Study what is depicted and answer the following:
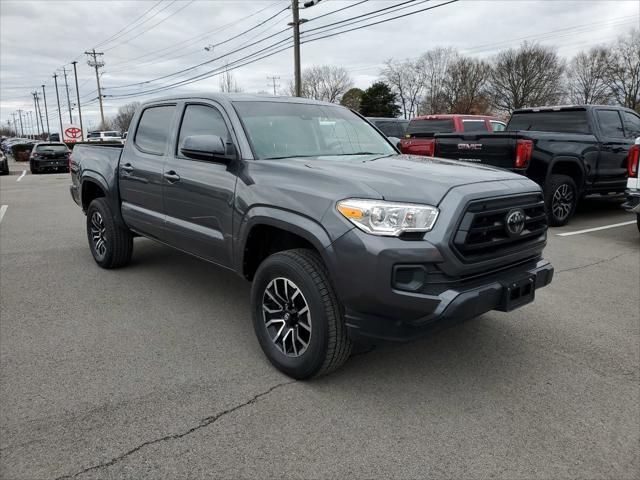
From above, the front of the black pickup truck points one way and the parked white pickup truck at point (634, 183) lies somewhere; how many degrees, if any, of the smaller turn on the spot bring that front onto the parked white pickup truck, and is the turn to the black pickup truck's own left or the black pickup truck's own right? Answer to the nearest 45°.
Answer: approximately 90° to the black pickup truck's own right

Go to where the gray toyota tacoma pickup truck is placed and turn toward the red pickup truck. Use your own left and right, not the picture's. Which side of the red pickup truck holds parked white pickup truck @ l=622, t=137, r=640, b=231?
right

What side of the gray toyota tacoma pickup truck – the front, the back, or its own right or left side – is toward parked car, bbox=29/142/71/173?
back

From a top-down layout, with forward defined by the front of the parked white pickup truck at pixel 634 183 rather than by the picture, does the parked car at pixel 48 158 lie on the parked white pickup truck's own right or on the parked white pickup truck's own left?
on the parked white pickup truck's own left

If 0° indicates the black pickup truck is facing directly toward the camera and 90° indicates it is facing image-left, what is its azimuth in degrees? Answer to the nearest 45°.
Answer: approximately 225°

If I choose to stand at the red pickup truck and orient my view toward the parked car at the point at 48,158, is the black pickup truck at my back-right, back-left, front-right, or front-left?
back-left

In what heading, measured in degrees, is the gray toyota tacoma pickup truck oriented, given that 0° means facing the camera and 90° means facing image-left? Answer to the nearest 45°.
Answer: approximately 315°

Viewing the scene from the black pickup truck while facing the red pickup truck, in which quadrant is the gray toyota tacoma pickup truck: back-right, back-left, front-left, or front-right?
back-left

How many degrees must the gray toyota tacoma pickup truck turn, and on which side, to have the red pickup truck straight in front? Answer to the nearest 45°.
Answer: approximately 135° to its left

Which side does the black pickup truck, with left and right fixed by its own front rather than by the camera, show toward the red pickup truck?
left
